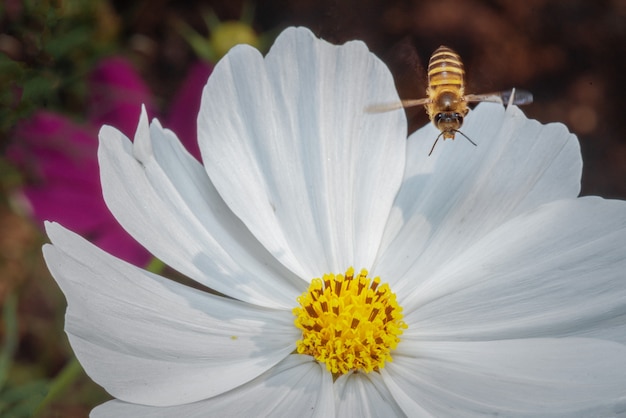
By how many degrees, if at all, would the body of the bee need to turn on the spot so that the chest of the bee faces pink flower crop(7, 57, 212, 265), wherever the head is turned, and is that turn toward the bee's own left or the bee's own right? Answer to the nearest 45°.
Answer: approximately 135° to the bee's own right

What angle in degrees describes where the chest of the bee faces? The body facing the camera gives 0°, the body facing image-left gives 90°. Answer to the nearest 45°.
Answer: approximately 0°
